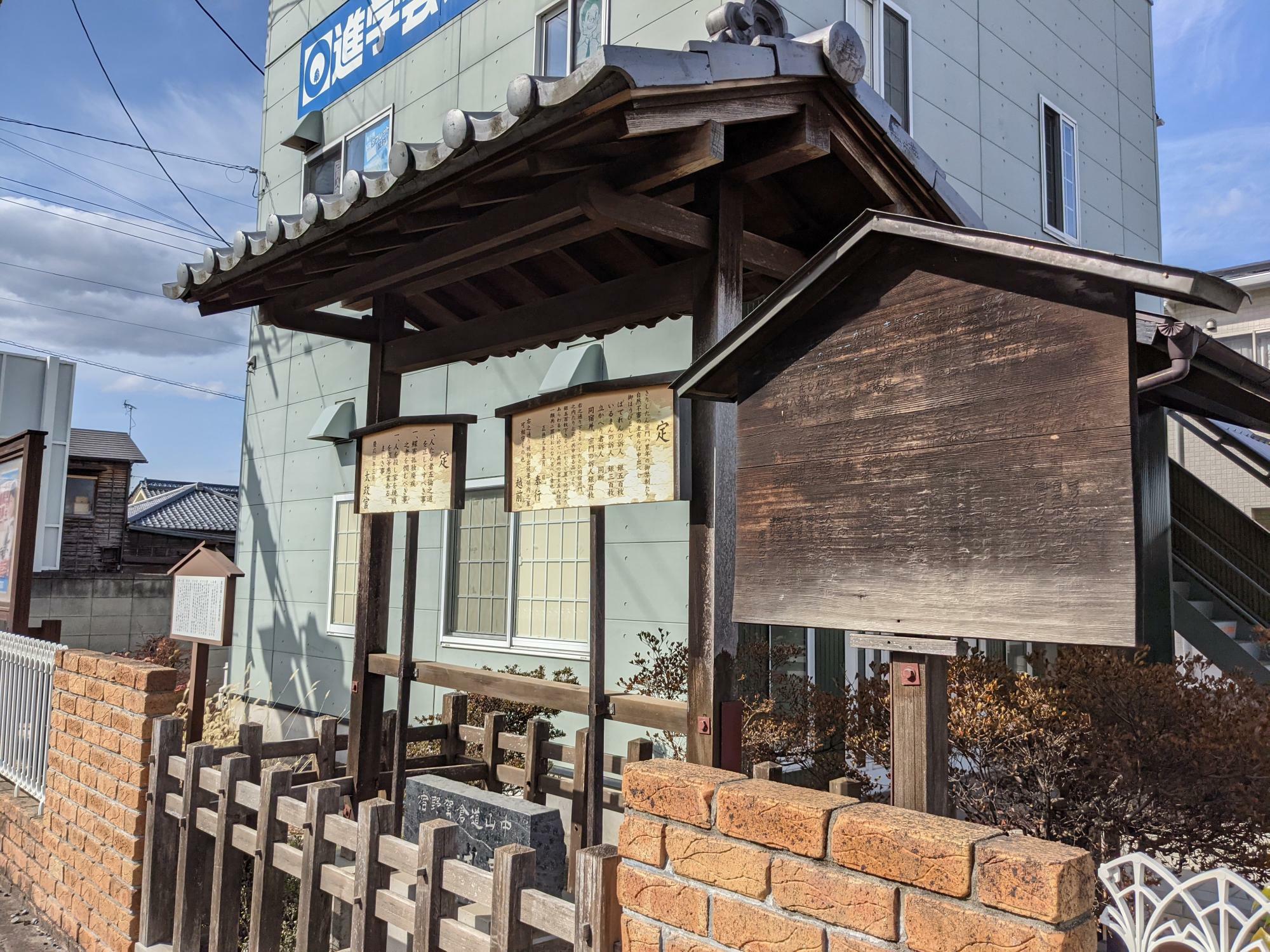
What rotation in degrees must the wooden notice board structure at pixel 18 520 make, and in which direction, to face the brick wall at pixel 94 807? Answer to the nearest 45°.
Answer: approximately 45° to its left

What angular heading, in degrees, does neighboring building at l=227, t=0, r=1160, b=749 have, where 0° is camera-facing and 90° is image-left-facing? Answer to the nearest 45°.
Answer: approximately 45°

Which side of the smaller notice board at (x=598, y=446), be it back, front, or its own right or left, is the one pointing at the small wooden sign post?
right

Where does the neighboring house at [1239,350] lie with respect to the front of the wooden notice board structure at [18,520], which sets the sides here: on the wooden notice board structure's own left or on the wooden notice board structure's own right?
on the wooden notice board structure's own left

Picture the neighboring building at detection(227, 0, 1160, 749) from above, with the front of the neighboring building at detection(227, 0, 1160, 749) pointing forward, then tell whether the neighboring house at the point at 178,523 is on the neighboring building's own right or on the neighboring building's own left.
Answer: on the neighboring building's own right

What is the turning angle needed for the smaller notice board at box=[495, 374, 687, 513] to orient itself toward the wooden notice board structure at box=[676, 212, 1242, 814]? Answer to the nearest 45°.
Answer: approximately 90° to its left

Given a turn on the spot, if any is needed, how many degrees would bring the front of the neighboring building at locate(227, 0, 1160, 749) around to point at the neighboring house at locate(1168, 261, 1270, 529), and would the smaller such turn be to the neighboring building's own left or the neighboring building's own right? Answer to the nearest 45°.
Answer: approximately 180°

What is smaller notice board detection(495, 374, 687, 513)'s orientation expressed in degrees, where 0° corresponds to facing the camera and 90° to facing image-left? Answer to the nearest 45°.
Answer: approximately 45°

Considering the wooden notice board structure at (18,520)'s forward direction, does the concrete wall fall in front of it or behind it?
behind
